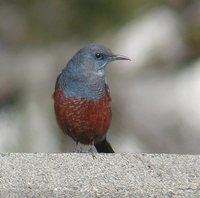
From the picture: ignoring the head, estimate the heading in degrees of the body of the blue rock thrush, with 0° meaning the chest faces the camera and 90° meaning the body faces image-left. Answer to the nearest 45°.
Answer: approximately 0°
